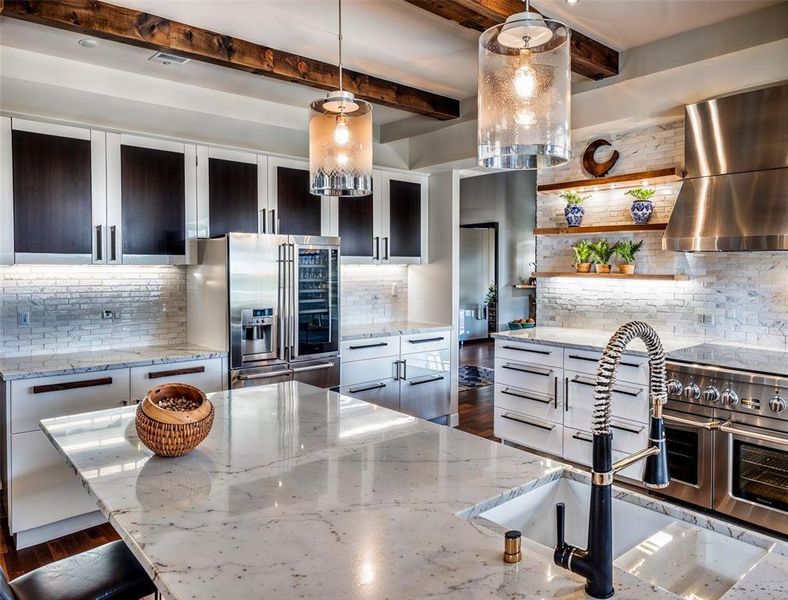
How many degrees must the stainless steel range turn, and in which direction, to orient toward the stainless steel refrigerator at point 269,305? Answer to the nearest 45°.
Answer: approximately 45° to its right

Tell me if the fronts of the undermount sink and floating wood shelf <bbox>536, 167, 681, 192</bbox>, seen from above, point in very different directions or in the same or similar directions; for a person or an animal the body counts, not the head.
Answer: very different directions

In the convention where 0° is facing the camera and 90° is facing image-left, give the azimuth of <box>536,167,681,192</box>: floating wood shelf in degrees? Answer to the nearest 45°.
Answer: approximately 45°

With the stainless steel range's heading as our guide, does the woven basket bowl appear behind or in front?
in front

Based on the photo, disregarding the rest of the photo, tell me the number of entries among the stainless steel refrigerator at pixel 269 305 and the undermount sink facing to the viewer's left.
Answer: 0

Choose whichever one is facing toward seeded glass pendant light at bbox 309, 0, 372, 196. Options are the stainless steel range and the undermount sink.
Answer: the stainless steel range

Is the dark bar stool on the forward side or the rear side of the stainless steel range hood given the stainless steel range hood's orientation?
on the forward side

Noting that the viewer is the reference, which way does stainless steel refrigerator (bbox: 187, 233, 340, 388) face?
facing the viewer and to the right of the viewer

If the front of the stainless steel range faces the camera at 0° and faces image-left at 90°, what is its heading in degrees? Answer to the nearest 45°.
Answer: approximately 45°

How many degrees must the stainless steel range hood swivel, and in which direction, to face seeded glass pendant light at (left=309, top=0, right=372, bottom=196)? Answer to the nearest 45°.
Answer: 0° — it already faces it

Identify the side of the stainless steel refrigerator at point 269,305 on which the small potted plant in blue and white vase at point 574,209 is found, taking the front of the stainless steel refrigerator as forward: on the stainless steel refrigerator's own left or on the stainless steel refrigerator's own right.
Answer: on the stainless steel refrigerator's own left
